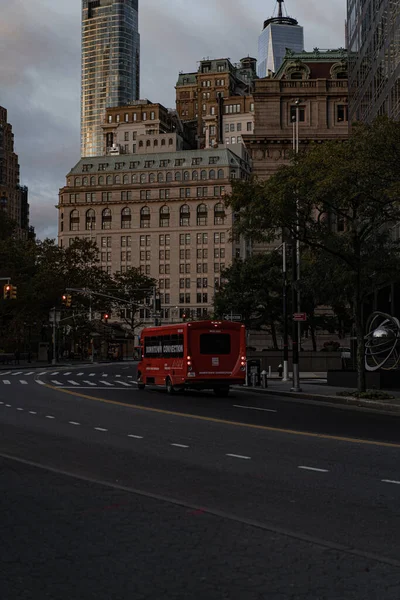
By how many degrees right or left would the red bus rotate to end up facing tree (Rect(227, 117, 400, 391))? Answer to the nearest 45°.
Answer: approximately 90° to its right

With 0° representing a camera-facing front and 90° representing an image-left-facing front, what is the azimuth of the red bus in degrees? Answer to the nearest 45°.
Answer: approximately 135°

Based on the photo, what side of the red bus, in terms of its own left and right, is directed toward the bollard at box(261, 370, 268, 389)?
right

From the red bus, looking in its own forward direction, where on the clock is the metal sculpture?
The metal sculpture is roughly at 4 o'clock from the red bus.
